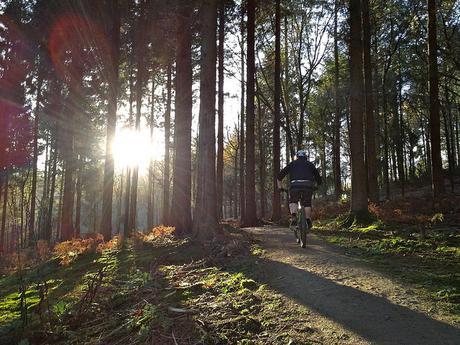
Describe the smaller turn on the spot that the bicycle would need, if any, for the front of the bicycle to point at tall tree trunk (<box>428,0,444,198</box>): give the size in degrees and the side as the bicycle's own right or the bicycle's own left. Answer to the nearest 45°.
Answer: approximately 45° to the bicycle's own right

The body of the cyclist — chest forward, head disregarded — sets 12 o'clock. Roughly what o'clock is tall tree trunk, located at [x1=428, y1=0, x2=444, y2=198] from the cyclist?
The tall tree trunk is roughly at 1 o'clock from the cyclist.

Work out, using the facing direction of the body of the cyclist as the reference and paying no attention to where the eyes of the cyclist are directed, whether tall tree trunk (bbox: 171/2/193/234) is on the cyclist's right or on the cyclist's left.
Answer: on the cyclist's left

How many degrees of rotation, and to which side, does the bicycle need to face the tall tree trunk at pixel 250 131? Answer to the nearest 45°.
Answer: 0° — it already faces it

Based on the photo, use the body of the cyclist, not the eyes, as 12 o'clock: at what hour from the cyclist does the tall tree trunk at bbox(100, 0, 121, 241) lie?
The tall tree trunk is roughly at 10 o'clock from the cyclist.

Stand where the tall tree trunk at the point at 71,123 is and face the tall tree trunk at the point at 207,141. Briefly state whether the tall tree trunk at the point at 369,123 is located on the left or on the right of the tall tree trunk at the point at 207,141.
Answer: left

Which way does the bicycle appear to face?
away from the camera

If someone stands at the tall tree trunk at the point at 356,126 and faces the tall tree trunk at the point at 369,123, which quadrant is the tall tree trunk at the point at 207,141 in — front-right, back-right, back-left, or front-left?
back-left

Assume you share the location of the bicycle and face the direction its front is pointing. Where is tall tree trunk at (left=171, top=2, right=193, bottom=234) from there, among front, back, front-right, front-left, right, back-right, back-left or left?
front-left

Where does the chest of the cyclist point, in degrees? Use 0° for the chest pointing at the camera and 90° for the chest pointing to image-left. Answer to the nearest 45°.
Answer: approximately 180°

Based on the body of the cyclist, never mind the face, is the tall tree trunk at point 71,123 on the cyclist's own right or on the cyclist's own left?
on the cyclist's own left

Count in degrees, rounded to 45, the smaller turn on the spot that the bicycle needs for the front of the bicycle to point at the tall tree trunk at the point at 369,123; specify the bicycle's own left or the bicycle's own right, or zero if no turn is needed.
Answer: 0° — it already faces it
